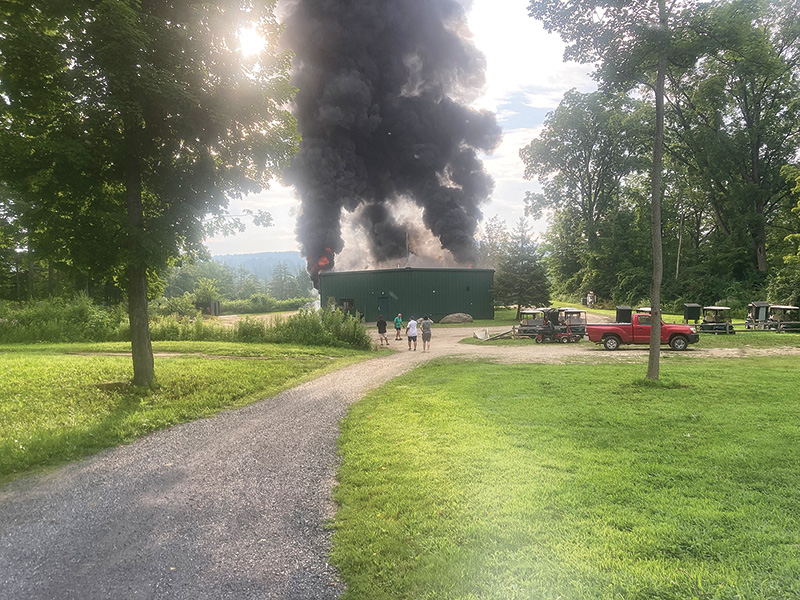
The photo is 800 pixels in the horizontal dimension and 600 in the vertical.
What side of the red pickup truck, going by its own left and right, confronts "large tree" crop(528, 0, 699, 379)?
right

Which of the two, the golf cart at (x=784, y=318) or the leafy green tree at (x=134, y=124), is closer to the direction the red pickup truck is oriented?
the golf cart

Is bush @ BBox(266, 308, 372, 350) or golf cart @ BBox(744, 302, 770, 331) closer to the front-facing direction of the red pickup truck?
the golf cart

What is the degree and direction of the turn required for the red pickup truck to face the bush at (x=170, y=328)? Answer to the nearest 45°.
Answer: approximately 180°

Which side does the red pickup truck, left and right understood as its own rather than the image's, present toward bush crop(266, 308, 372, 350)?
back

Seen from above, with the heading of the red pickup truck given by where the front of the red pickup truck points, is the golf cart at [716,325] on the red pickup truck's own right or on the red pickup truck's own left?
on the red pickup truck's own left

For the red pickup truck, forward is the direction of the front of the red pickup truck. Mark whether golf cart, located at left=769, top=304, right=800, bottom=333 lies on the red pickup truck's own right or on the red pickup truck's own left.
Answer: on the red pickup truck's own left

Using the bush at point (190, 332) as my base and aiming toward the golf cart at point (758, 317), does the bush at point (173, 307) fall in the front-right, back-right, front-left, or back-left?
back-left

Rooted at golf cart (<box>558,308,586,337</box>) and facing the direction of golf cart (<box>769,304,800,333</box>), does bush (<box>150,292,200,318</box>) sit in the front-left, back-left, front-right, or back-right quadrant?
back-left

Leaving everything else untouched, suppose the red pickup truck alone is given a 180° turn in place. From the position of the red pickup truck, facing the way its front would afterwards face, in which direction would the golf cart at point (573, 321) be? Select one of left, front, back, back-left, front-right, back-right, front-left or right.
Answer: front-right

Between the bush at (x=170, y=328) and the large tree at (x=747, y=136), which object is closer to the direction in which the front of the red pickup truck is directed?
the large tree

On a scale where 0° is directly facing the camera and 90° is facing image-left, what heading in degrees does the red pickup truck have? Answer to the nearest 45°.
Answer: approximately 270°

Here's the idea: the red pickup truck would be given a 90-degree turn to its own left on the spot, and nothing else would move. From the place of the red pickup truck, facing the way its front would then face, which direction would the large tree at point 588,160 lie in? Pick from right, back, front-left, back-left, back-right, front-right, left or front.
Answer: front

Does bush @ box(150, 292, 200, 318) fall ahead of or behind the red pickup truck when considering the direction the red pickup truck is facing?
behind

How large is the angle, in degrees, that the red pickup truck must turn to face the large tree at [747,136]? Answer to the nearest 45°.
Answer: approximately 90° to its left

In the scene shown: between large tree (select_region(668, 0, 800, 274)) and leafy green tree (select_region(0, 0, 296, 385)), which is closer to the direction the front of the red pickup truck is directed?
the large tree
